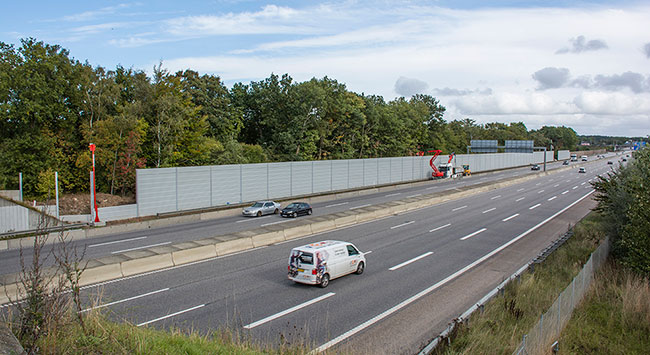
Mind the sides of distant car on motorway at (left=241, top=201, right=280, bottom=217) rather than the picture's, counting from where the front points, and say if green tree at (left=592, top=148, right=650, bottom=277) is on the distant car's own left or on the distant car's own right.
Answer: on the distant car's own left

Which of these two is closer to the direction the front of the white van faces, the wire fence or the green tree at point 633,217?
the green tree

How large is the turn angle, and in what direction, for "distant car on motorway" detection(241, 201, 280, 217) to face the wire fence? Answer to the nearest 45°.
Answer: approximately 45° to its left

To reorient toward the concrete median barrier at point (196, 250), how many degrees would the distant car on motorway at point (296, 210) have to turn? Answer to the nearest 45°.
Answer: approximately 45° to its left

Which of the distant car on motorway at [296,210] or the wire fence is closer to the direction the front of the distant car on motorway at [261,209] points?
the wire fence

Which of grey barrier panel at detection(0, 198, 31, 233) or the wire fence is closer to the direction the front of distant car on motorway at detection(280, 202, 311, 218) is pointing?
the grey barrier panel

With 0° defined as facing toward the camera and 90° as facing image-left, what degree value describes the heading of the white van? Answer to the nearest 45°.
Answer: approximately 225°

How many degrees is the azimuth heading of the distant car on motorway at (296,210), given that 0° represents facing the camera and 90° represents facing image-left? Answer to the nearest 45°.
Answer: approximately 45°
